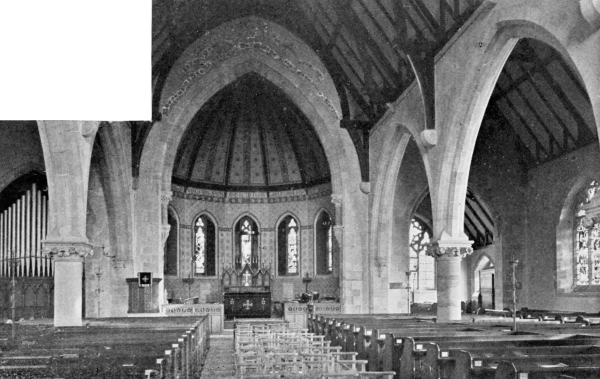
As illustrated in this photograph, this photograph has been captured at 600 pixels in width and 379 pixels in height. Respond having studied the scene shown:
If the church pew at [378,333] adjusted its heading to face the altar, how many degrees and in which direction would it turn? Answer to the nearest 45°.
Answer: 0° — it already faces it

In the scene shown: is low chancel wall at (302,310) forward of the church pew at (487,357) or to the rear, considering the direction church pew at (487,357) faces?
forward

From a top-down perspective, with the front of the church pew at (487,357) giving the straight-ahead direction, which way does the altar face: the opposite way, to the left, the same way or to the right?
the opposite way

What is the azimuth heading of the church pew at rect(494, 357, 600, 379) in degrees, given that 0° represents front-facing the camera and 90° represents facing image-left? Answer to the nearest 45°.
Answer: approximately 180°

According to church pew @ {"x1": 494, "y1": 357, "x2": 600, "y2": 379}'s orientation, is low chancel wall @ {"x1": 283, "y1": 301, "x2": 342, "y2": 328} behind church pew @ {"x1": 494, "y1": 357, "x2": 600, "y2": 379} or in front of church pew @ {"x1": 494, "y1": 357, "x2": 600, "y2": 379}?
in front

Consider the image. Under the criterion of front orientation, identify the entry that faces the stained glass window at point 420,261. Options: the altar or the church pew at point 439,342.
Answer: the church pew

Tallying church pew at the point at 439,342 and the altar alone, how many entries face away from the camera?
1

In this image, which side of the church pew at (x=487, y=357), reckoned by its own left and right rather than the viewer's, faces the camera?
back

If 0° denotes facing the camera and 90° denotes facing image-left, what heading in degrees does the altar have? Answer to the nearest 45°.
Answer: approximately 0°

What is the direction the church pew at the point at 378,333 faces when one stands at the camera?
facing away from the viewer

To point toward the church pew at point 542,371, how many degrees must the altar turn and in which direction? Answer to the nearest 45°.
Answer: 0° — it already faces it

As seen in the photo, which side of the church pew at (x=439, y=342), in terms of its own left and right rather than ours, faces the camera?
back
